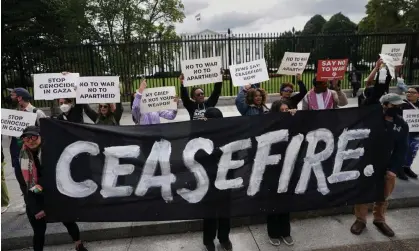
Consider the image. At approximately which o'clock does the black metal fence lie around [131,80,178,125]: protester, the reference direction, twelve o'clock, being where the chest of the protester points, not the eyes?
The black metal fence is roughly at 6 o'clock from the protester.

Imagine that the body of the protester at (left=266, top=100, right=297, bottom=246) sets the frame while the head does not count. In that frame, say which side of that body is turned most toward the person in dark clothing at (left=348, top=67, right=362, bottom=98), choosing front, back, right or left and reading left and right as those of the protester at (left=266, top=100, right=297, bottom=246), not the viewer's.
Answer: back

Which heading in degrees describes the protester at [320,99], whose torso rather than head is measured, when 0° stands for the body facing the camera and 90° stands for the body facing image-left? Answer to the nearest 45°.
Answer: approximately 0°

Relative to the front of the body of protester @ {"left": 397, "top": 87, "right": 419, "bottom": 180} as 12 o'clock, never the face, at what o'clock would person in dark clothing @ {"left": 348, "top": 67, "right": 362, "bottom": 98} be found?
person in dark clothing @ {"left": 348, "top": 67, "right": 362, "bottom": 98} is roughly at 6 o'clock from protester @ {"left": 397, "top": 87, "right": 419, "bottom": 180}.

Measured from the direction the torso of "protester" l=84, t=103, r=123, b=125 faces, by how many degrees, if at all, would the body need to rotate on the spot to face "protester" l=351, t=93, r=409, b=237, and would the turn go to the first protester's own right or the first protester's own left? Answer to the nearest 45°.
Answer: approximately 45° to the first protester's own left

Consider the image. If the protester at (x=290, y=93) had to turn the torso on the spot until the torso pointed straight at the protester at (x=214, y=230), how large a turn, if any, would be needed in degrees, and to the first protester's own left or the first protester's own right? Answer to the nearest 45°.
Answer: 0° — they already face them

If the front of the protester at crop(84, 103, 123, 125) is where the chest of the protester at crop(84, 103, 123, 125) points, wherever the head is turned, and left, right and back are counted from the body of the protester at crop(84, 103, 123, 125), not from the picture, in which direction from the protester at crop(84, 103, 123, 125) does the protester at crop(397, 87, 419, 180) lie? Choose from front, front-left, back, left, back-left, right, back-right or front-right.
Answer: left

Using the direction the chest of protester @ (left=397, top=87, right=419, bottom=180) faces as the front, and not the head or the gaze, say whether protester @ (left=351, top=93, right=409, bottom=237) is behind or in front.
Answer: in front

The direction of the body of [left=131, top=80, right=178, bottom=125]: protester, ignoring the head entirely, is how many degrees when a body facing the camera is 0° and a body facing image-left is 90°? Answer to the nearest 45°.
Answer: approximately 0°

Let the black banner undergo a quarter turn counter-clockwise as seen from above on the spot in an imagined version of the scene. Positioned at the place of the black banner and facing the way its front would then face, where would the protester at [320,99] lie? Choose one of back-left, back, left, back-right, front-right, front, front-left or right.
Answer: front-left

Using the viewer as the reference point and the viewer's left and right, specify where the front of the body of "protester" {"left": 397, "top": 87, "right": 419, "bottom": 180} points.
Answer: facing the viewer and to the left of the viewer
